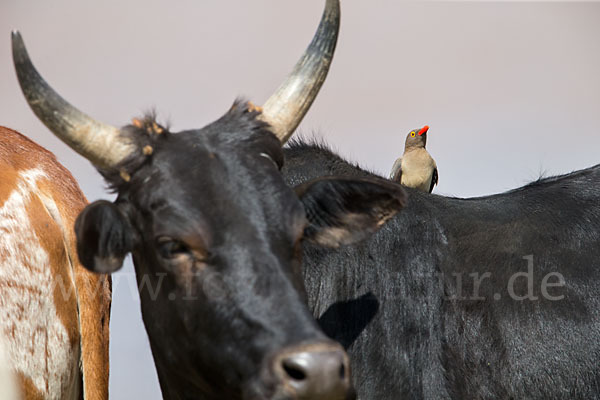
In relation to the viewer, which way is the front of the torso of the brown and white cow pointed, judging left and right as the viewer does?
facing away from the viewer and to the left of the viewer

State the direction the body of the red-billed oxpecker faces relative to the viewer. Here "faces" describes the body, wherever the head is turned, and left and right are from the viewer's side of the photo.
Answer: facing the viewer and to the right of the viewer

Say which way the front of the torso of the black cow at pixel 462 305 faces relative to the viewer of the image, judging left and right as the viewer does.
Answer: facing to the left of the viewer

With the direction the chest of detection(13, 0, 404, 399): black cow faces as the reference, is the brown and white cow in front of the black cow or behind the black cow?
behind

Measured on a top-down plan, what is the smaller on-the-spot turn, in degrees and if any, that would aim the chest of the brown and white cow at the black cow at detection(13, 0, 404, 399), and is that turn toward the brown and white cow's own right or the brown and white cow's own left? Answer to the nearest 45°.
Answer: approximately 180°

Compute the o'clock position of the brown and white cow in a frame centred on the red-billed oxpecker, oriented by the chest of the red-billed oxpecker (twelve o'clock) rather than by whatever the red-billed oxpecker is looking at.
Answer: The brown and white cow is roughly at 2 o'clock from the red-billed oxpecker.
